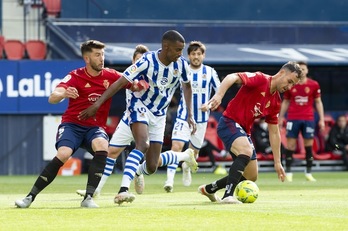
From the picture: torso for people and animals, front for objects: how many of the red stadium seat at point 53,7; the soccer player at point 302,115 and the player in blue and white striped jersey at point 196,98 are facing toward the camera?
3

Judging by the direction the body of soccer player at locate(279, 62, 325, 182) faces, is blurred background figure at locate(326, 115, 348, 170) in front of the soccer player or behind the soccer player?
behind

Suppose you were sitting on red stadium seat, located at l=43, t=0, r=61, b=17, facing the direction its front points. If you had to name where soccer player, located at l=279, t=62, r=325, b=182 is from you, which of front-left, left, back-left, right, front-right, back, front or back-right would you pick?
front-left

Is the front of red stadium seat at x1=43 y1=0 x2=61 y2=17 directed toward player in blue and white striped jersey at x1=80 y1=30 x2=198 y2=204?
yes

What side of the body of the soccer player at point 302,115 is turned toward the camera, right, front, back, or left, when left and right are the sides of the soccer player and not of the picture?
front

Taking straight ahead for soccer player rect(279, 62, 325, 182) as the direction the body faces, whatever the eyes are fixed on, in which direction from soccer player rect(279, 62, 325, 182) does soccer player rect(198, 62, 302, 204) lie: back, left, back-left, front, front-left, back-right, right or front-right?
front

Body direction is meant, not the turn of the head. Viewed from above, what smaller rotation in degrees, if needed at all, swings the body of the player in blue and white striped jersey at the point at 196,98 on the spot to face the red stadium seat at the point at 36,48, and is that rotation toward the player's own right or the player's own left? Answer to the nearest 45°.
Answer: approximately 135° to the player's own right

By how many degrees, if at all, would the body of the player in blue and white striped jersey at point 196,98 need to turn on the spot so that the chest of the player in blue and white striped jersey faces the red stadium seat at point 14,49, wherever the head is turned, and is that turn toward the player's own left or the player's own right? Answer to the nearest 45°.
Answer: approximately 135° to the player's own right

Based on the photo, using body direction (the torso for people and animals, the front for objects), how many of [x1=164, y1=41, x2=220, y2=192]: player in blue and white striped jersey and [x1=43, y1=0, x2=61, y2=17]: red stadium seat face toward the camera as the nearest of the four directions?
2

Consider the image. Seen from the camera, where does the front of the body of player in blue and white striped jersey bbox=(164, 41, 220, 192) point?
toward the camera

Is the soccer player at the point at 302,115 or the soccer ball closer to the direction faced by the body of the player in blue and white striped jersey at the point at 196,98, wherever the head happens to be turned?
the soccer ball

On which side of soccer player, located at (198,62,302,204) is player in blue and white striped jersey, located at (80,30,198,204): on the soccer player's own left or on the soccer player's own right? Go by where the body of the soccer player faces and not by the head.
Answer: on the soccer player's own right
